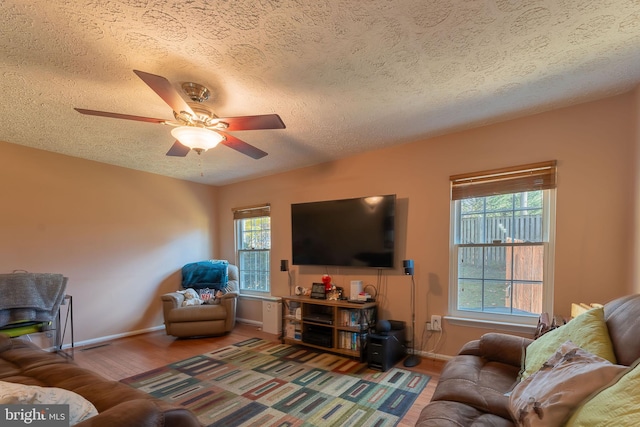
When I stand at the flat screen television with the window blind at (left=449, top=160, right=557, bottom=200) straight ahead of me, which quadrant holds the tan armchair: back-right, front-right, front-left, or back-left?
back-right

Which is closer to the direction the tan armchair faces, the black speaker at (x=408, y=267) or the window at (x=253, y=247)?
the black speaker

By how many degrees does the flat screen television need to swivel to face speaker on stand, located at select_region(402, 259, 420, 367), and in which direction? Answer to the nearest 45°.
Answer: approximately 90° to its left

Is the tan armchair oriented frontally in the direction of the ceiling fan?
yes

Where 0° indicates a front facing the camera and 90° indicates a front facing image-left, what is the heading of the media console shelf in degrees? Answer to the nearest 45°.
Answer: approximately 45°

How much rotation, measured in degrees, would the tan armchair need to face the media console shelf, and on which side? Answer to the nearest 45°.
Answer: approximately 45° to its left

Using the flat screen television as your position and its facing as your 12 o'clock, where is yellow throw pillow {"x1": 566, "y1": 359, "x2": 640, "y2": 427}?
The yellow throw pillow is roughly at 10 o'clock from the flat screen television.
